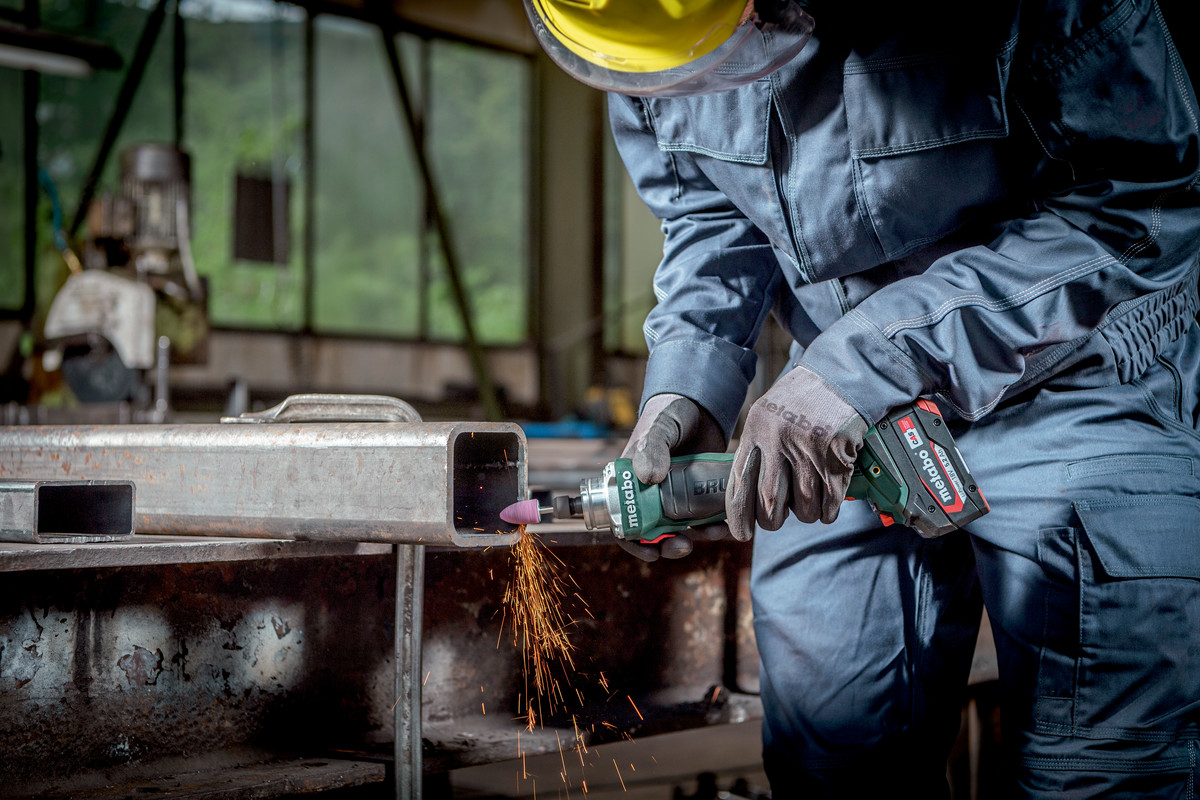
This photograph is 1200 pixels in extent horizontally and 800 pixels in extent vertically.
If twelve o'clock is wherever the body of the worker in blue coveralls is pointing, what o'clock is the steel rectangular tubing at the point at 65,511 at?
The steel rectangular tubing is roughly at 1 o'clock from the worker in blue coveralls.

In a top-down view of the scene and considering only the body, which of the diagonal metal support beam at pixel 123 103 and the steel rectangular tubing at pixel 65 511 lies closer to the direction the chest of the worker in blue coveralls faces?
the steel rectangular tubing

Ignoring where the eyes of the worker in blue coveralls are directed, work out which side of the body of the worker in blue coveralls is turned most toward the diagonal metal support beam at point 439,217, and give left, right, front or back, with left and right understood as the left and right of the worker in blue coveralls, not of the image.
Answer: right

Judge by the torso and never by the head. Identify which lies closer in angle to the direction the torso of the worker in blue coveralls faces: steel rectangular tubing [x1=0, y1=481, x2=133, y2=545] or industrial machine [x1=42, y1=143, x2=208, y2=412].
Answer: the steel rectangular tubing

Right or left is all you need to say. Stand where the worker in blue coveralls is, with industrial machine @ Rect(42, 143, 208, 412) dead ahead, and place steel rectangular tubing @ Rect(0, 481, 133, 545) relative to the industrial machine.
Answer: left

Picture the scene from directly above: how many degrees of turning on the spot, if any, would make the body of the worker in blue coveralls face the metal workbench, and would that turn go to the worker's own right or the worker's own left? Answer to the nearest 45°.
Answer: approximately 45° to the worker's own right

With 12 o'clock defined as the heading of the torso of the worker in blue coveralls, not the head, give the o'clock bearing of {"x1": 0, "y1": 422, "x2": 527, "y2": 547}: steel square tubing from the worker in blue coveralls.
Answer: The steel square tubing is roughly at 1 o'clock from the worker in blue coveralls.

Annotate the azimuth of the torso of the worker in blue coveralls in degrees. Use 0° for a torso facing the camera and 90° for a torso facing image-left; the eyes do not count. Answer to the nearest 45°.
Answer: approximately 45°

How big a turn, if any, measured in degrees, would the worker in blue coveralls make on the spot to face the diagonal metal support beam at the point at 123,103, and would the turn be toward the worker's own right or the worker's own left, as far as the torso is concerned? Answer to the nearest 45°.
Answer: approximately 90° to the worker's own right
